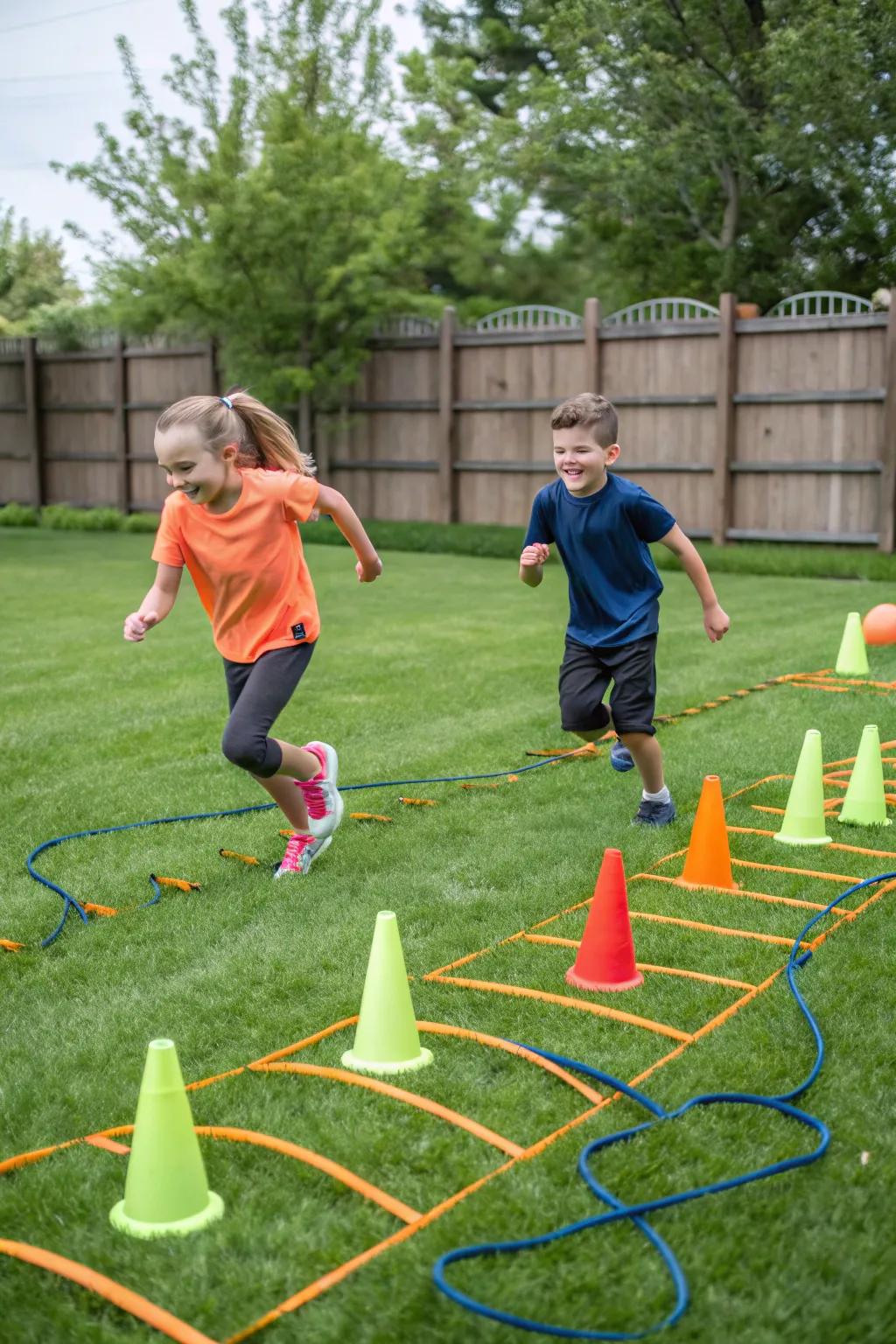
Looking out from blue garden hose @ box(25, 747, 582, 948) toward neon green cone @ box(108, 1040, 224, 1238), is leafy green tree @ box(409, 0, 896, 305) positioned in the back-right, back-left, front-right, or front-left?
back-left

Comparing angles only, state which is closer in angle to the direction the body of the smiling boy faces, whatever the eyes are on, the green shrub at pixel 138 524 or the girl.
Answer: the girl

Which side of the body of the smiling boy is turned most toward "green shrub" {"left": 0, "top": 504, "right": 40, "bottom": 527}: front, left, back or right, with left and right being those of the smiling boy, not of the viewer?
right

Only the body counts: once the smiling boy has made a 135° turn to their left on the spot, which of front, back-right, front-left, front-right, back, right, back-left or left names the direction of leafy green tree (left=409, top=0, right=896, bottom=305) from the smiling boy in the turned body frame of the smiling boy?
left

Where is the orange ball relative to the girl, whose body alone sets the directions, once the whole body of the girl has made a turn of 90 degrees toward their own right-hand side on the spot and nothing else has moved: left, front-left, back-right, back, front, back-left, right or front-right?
right

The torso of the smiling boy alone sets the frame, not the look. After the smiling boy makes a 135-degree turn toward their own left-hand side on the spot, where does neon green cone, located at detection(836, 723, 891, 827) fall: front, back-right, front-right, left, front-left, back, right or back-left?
front

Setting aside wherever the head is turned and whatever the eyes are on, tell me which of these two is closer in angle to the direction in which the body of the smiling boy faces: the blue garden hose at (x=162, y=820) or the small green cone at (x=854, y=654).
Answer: the blue garden hose
